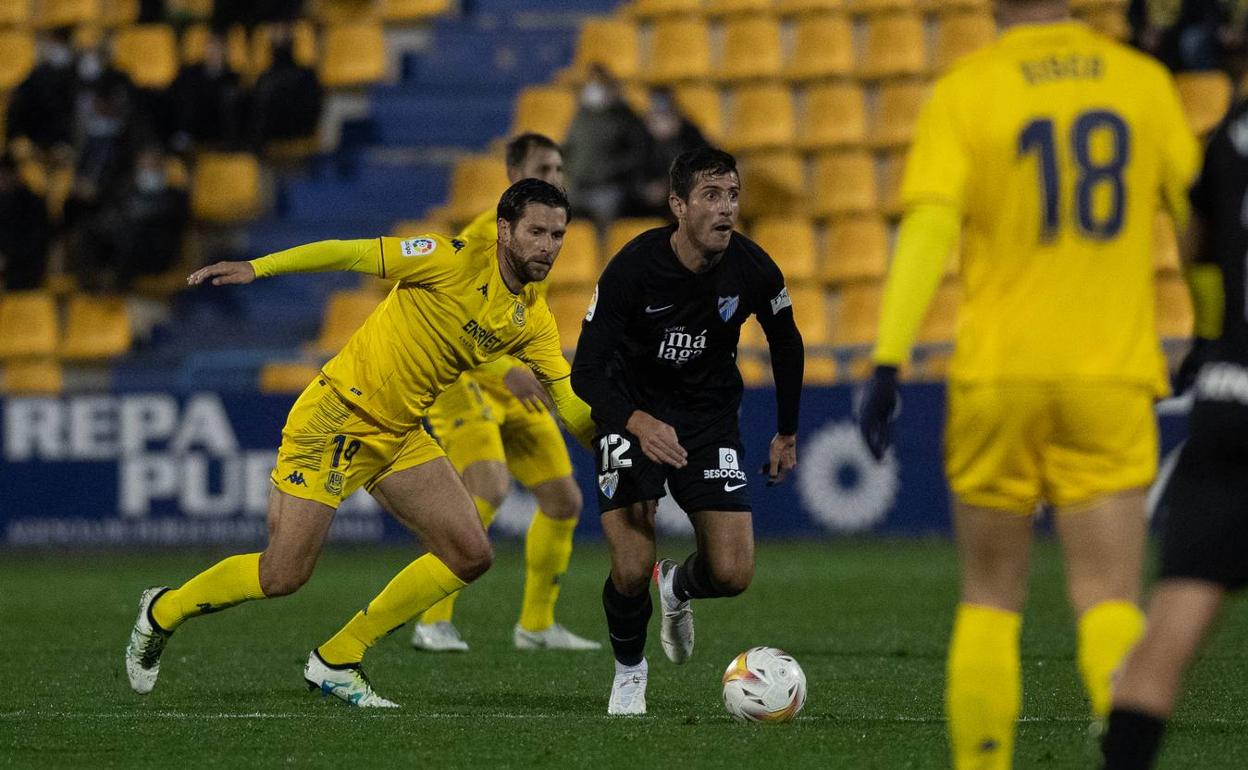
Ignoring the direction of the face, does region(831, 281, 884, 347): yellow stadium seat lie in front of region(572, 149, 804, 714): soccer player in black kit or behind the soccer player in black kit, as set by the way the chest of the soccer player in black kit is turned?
behind

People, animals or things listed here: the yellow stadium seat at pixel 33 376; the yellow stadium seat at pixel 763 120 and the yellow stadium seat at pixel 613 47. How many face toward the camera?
3

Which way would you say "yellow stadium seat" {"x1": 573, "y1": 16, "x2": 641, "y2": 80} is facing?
toward the camera

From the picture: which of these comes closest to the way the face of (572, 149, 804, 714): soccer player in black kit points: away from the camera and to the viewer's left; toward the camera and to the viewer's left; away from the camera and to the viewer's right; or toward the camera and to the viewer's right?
toward the camera and to the viewer's right

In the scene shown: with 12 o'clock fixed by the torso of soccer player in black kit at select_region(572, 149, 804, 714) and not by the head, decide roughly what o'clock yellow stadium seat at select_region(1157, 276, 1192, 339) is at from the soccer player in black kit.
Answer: The yellow stadium seat is roughly at 7 o'clock from the soccer player in black kit.

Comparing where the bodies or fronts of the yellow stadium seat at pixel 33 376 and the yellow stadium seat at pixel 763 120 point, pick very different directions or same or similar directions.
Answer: same or similar directions

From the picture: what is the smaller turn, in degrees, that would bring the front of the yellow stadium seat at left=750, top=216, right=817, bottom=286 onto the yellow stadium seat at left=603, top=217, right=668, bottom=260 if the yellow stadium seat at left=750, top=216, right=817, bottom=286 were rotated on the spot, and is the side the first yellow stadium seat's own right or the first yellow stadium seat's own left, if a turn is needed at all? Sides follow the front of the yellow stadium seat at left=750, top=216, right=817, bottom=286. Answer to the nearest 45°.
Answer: approximately 90° to the first yellow stadium seat's own right

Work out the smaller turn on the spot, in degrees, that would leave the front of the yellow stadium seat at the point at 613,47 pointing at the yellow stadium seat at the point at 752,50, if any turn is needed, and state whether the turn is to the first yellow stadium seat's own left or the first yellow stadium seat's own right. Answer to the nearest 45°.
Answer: approximately 90° to the first yellow stadium seat's own left

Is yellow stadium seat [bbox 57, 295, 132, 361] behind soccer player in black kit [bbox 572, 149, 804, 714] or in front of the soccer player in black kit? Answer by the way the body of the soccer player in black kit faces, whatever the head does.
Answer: behind

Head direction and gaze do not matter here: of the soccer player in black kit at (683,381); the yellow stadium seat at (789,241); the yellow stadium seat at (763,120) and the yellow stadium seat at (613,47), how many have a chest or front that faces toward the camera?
4

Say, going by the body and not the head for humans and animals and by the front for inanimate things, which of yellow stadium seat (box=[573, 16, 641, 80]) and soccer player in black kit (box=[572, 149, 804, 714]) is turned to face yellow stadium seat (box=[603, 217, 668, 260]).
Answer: yellow stadium seat (box=[573, 16, 641, 80])

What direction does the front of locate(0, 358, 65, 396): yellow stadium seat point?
toward the camera

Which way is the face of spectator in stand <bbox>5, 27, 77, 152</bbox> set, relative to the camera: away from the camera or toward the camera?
toward the camera
